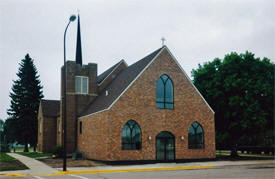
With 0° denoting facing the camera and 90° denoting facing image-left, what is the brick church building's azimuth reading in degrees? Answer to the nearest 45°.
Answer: approximately 315°

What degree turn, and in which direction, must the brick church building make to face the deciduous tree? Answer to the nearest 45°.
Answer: approximately 90° to its left
